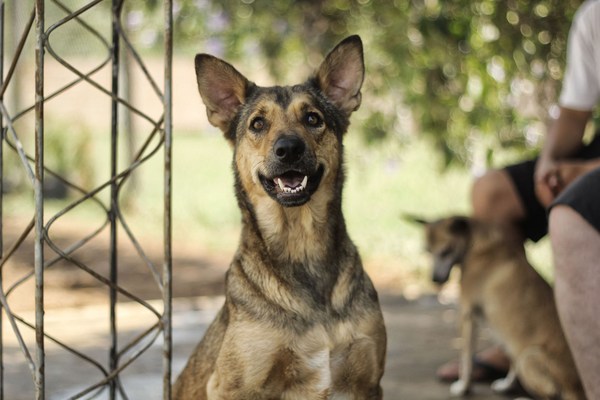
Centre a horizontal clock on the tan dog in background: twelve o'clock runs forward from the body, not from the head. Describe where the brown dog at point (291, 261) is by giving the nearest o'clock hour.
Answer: The brown dog is roughly at 10 o'clock from the tan dog in background.

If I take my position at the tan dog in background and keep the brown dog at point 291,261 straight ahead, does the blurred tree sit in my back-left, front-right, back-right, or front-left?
back-right

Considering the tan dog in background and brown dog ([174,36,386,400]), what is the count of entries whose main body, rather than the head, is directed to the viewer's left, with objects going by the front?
1

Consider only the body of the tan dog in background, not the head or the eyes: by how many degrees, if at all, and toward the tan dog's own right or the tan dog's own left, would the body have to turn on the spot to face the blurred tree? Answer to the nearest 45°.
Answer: approximately 90° to the tan dog's own right

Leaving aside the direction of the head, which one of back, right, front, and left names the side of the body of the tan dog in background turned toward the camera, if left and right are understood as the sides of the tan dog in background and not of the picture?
left

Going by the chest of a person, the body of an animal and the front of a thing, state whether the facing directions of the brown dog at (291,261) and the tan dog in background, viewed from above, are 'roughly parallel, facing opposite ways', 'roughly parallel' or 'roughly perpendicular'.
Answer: roughly perpendicular

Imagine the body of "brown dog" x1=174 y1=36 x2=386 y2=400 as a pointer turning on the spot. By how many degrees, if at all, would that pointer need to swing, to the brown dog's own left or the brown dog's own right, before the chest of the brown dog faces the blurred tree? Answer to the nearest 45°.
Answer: approximately 180°

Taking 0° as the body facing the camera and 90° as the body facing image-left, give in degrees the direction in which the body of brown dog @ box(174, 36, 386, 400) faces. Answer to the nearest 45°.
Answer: approximately 0°

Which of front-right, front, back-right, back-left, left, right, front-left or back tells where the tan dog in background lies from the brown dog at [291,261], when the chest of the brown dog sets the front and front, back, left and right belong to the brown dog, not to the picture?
back-left
